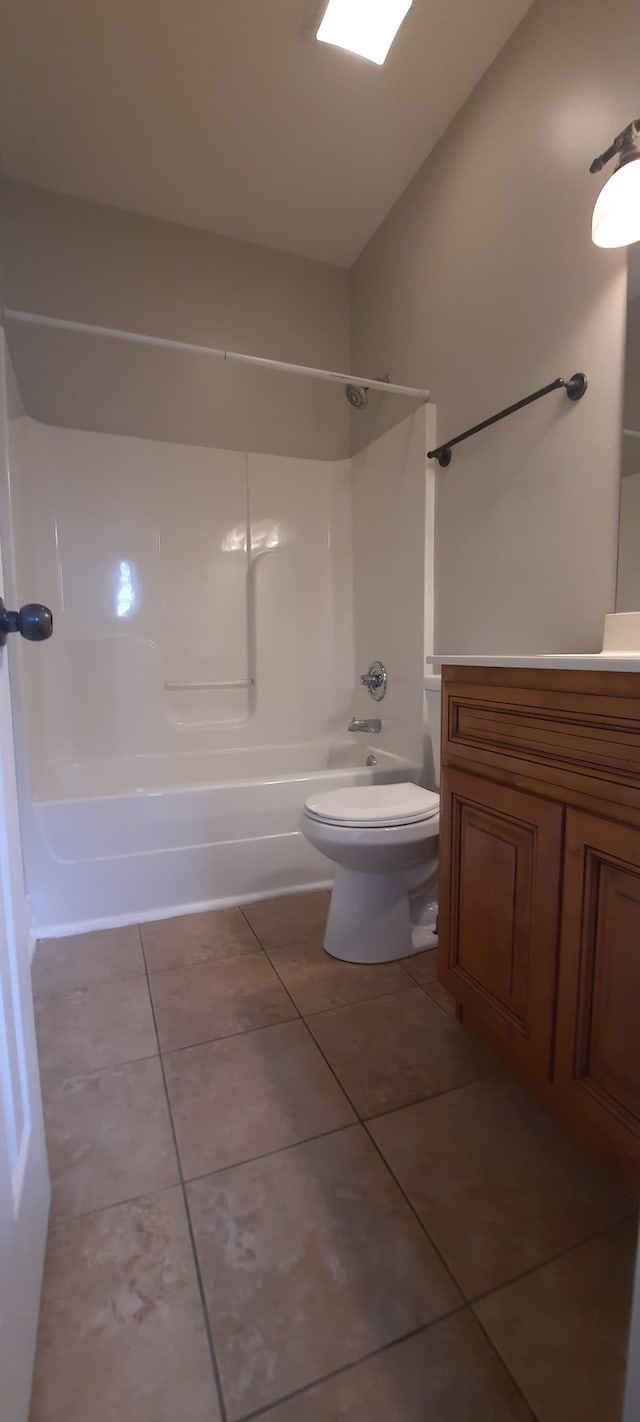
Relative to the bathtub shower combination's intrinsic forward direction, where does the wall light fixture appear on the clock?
The wall light fixture is roughly at 11 o'clock from the bathtub shower combination.

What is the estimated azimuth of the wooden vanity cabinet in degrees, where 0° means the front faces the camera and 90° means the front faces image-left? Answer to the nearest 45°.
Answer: approximately 45°

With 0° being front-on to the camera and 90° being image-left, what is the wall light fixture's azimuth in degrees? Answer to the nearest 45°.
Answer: approximately 45°

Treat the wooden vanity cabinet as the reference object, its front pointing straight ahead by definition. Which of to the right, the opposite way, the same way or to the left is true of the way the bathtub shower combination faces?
to the left

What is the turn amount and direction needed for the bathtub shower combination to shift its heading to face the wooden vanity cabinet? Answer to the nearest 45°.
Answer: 0° — it already faces it

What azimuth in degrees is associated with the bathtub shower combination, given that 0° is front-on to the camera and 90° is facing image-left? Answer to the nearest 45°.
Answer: approximately 0°

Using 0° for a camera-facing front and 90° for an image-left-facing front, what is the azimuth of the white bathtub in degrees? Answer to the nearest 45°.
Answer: approximately 0°

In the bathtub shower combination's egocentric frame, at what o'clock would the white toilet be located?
The white toilet is roughly at 11 o'clock from the bathtub shower combination.

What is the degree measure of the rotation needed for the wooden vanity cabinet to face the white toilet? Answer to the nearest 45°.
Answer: approximately 90° to its right

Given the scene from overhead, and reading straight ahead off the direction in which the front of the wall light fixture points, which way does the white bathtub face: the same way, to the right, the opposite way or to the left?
to the left
